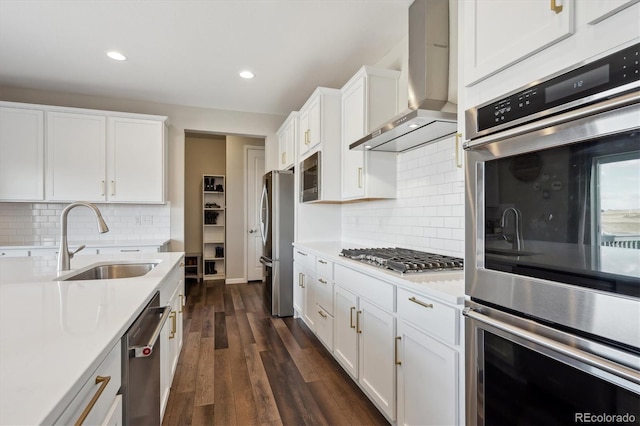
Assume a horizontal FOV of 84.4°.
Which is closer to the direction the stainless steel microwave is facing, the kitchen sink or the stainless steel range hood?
the kitchen sink

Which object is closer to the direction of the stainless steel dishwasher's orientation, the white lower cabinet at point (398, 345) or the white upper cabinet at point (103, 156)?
the white lower cabinet

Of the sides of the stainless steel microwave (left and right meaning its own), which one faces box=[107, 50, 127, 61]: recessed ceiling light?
front

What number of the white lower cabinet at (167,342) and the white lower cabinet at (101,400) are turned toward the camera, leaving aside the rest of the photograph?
0

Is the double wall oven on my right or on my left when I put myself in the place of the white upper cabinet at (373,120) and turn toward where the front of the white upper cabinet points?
on my left

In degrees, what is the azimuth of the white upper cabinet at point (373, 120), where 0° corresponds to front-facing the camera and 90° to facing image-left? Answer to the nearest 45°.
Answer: approximately 45°

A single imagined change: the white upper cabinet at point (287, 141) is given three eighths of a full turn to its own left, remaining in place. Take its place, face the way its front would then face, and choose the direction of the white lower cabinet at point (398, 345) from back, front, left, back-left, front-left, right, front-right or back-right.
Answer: front-right

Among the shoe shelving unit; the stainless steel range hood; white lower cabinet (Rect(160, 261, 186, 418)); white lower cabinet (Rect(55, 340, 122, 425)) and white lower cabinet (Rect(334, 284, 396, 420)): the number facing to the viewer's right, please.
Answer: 2

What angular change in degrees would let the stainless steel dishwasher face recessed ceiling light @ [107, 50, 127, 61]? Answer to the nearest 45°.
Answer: approximately 90° to its left

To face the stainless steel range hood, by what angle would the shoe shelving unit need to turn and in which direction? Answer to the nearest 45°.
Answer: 0° — it already faces it

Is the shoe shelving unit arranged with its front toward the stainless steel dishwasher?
yes

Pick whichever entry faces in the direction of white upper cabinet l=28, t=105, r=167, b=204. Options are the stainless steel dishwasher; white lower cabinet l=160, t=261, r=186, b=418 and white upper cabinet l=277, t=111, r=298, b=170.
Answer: white upper cabinet l=277, t=111, r=298, b=170

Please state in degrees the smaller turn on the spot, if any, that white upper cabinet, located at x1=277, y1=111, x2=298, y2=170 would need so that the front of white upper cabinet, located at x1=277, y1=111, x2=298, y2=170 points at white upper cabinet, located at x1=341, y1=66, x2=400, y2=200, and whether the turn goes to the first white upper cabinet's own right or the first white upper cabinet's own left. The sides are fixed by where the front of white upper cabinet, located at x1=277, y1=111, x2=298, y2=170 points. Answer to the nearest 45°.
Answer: approximately 135° to the first white upper cabinet's own left

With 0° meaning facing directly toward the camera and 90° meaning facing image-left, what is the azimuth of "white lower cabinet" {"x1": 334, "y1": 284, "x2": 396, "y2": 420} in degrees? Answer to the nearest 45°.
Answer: approximately 45°

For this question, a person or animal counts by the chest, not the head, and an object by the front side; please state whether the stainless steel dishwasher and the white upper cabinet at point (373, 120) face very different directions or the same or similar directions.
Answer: very different directions

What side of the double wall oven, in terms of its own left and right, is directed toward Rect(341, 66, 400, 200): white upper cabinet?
right

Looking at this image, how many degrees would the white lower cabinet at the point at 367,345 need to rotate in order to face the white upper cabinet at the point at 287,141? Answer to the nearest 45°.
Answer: approximately 90° to its right

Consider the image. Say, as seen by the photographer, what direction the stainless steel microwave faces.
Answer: facing to the left of the viewer

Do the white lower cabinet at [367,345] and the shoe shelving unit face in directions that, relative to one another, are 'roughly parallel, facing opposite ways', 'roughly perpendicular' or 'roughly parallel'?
roughly perpendicular

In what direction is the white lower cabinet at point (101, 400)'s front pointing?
to the viewer's right
